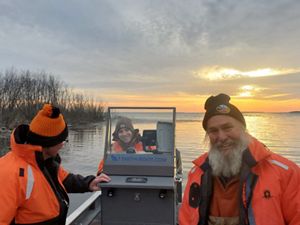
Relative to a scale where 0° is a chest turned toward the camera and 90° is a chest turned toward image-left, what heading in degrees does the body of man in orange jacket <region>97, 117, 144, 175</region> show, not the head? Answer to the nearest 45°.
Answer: approximately 0°

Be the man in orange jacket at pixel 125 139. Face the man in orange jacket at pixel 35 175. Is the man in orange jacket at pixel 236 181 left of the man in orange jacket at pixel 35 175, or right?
left

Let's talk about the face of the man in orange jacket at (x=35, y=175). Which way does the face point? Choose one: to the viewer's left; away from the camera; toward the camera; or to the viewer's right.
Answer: to the viewer's right
